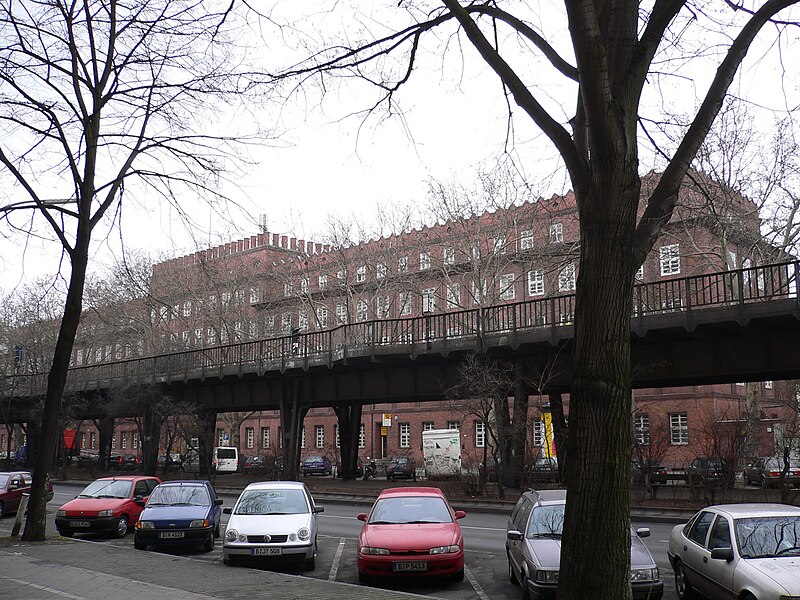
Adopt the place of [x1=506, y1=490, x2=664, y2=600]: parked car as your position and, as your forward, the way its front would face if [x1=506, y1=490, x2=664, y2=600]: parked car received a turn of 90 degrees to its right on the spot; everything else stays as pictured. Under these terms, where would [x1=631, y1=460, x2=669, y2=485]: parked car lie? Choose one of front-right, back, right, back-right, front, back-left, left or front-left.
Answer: right

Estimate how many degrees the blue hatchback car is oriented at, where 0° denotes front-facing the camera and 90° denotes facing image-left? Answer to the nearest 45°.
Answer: approximately 0°

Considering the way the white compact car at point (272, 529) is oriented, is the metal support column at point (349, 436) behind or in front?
behind

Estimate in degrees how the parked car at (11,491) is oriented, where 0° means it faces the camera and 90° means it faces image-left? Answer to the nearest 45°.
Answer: approximately 45°

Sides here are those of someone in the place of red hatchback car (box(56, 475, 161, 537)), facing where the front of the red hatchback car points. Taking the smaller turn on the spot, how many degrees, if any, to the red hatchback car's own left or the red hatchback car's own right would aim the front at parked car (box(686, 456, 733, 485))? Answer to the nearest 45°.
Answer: approximately 135° to the red hatchback car's own left

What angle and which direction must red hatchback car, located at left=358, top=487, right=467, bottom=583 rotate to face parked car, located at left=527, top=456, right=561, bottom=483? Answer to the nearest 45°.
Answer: approximately 180°

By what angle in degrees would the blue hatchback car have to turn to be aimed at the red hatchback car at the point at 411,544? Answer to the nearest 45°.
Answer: approximately 45° to its left

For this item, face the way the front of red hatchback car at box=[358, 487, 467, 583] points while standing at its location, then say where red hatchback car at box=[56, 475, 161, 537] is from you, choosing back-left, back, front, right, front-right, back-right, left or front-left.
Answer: back-right

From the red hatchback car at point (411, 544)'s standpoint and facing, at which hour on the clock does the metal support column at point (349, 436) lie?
The metal support column is roughly at 6 o'clock from the red hatchback car.

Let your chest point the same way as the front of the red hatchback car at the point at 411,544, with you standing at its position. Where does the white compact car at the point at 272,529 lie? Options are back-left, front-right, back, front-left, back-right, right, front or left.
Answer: back-right

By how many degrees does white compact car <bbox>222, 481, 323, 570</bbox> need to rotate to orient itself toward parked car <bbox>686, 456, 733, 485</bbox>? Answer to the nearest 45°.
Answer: approximately 135° to its left
